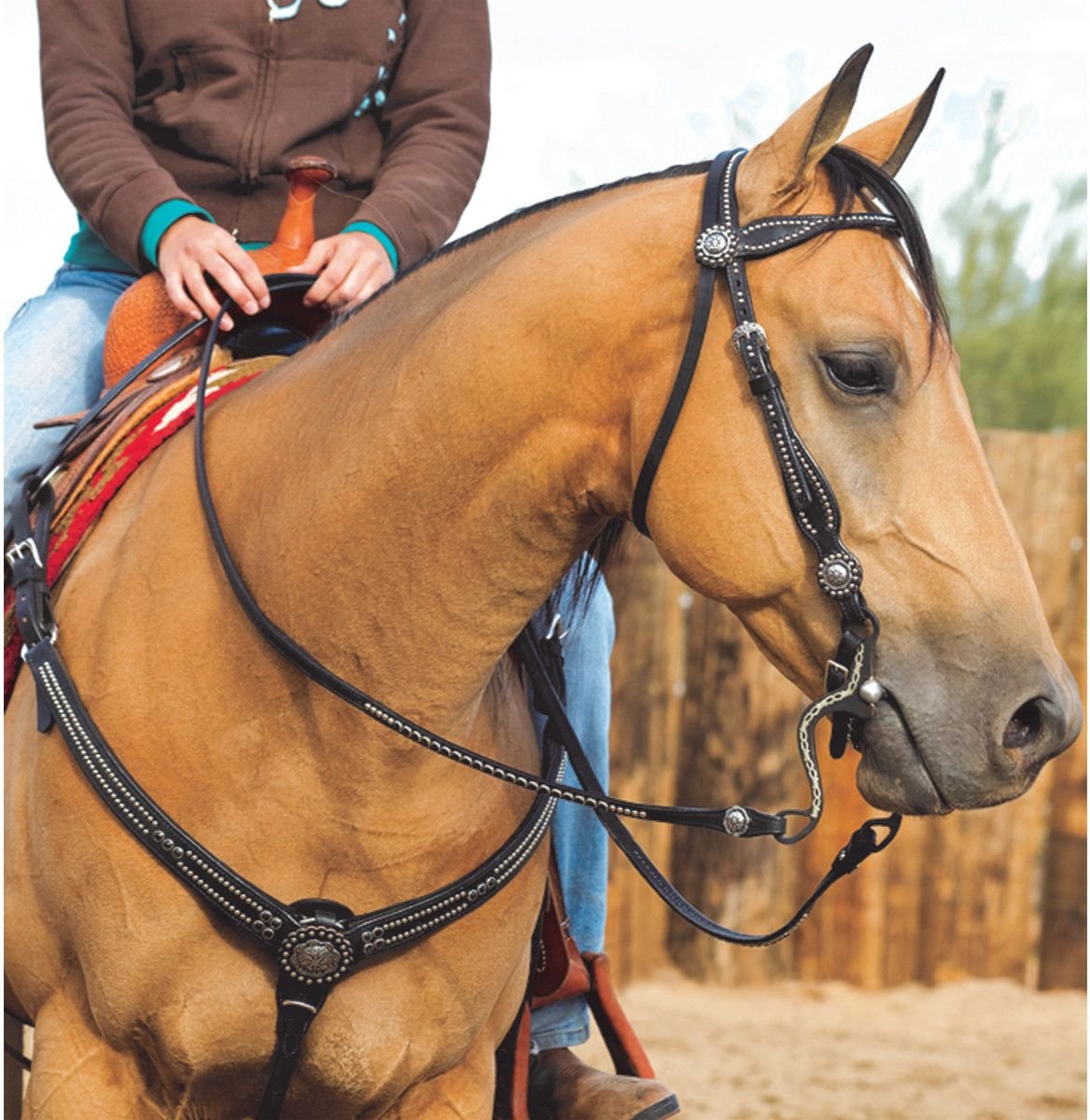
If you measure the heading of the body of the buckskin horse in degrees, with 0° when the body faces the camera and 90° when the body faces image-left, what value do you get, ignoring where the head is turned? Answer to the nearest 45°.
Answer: approximately 315°

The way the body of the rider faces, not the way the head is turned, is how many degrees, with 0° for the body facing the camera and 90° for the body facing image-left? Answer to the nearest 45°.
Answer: approximately 0°
